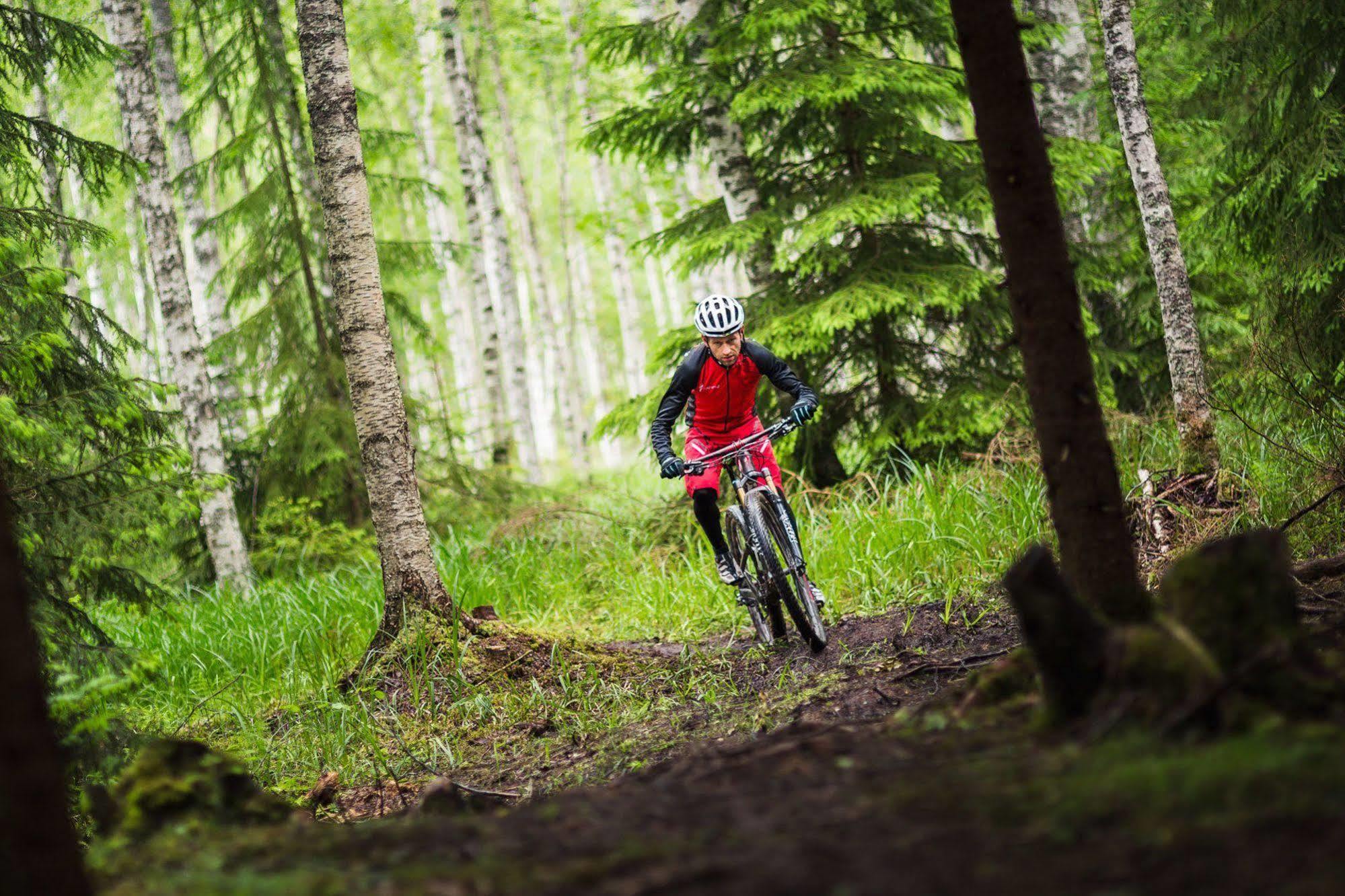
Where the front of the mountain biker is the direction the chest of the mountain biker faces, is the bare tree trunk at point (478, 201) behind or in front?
behind

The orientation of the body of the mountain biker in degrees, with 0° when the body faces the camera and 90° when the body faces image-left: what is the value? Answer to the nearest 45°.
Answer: approximately 0°

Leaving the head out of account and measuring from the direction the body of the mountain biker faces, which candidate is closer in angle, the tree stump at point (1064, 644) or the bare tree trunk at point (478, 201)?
the tree stump

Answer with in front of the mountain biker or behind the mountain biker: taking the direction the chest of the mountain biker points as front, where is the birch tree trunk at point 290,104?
behind

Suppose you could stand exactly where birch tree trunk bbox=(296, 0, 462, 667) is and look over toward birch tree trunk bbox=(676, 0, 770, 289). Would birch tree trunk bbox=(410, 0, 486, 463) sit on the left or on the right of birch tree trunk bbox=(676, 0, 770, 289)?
left

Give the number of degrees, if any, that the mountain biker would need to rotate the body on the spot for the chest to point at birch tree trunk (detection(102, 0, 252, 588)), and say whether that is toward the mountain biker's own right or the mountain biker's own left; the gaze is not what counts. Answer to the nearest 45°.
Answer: approximately 135° to the mountain biker's own right

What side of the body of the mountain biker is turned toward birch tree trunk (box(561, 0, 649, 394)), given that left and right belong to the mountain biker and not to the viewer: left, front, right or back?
back

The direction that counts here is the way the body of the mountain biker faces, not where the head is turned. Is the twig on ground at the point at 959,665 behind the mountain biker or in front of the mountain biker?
in front

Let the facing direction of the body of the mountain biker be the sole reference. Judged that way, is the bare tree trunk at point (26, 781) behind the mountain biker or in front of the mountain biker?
in front

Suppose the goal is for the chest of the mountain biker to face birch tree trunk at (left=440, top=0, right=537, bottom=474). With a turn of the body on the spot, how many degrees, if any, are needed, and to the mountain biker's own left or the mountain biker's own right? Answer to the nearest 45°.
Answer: approximately 180°
